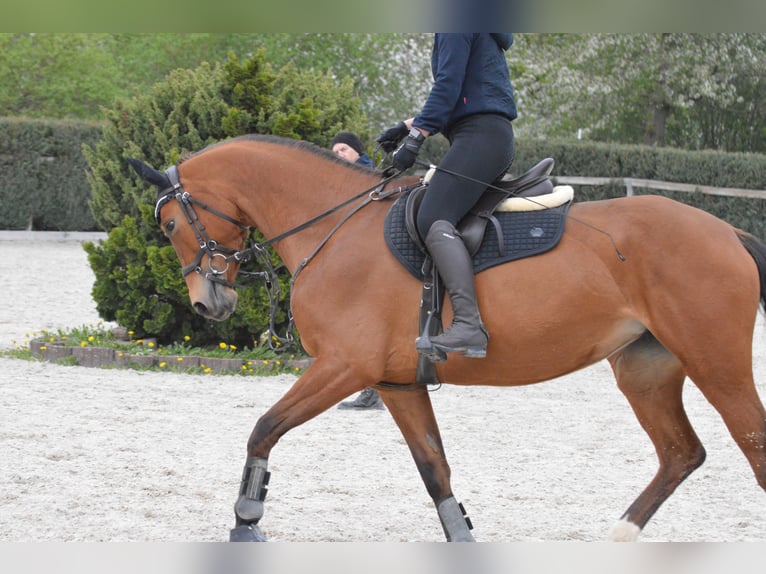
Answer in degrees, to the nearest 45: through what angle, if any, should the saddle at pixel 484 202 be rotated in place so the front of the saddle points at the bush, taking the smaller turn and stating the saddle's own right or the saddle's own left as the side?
approximately 45° to the saddle's own right

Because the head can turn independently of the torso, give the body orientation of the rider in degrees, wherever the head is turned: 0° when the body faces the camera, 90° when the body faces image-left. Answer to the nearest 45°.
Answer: approximately 90°

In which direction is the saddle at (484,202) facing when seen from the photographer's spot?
facing to the left of the viewer

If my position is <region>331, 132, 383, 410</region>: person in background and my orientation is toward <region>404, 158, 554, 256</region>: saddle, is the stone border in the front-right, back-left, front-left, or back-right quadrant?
back-right

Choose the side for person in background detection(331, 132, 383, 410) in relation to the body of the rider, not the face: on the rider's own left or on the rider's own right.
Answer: on the rider's own right

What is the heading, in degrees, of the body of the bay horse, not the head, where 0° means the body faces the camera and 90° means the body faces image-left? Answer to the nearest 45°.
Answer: approximately 90°

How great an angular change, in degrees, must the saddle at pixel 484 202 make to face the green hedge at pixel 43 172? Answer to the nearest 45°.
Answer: approximately 45° to its right

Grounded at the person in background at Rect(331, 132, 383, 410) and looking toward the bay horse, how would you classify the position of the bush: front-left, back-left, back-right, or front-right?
back-right

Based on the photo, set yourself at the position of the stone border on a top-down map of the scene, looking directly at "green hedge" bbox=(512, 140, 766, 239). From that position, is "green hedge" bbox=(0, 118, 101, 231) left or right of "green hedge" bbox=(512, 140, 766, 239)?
left
